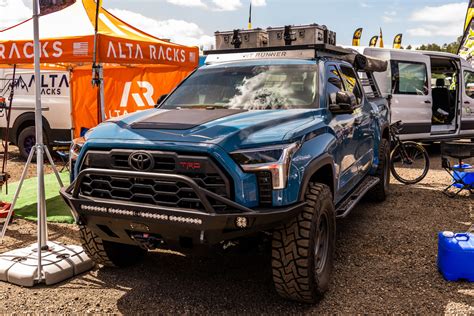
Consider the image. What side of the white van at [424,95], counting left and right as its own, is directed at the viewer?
right

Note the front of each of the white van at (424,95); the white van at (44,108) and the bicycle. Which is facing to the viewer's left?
the white van at (44,108)

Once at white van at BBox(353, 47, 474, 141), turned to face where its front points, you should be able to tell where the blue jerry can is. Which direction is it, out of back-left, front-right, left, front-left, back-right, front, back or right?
right

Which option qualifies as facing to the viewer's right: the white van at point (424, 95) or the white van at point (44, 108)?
the white van at point (424, 95)

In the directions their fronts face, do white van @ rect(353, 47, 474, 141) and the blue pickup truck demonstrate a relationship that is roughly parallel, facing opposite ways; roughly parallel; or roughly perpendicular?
roughly perpendicular

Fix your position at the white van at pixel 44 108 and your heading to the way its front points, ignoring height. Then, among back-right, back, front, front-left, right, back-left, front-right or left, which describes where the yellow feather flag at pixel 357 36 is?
back-right

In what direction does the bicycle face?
to the viewer's right

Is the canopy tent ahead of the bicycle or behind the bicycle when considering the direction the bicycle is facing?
behind

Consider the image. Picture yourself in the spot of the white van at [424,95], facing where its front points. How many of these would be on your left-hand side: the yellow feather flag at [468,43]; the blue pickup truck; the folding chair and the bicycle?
1

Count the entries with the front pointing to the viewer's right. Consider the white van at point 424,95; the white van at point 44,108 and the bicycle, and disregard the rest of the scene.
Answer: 2

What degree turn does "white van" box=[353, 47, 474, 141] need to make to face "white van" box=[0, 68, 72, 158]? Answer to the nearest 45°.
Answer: approximately 180°

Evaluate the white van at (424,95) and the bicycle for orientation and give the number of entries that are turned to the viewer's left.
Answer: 0

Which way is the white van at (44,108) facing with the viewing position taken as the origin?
facing to the left of the viewer
